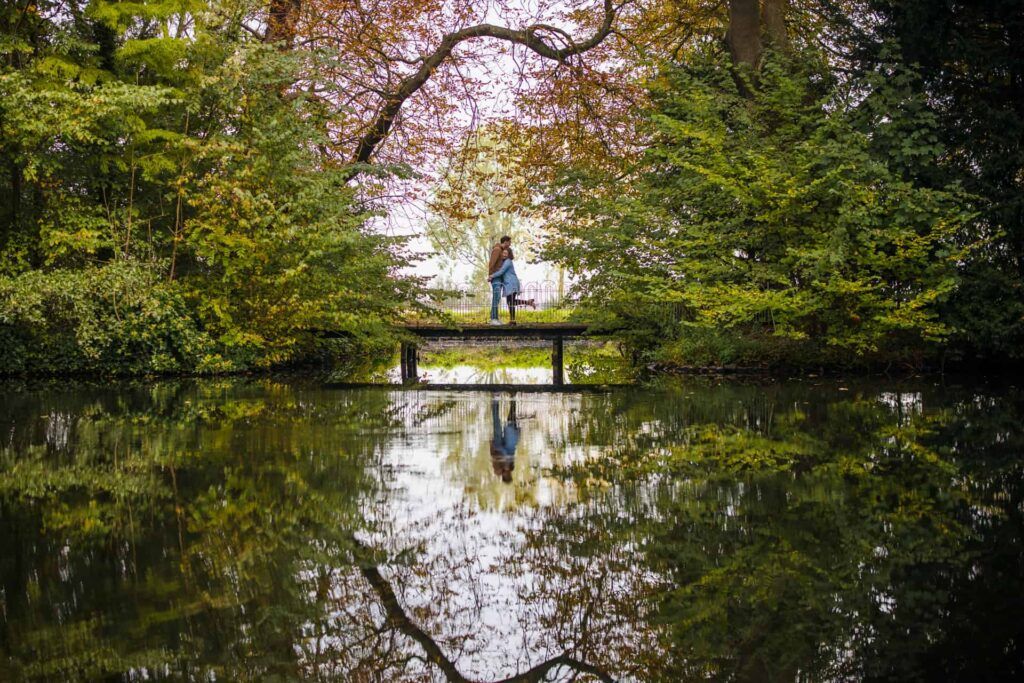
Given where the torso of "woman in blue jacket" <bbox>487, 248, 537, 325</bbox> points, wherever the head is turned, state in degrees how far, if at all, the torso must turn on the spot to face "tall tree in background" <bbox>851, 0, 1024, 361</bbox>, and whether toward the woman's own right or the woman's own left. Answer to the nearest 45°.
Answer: approximately 135° to the woman's own left

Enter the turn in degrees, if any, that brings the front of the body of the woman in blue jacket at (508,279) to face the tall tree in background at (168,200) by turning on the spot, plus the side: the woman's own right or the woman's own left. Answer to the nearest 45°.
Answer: approximately 45° to the woman's own left

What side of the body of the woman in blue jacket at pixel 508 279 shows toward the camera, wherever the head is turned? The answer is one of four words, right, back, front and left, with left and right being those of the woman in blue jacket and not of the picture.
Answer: left
